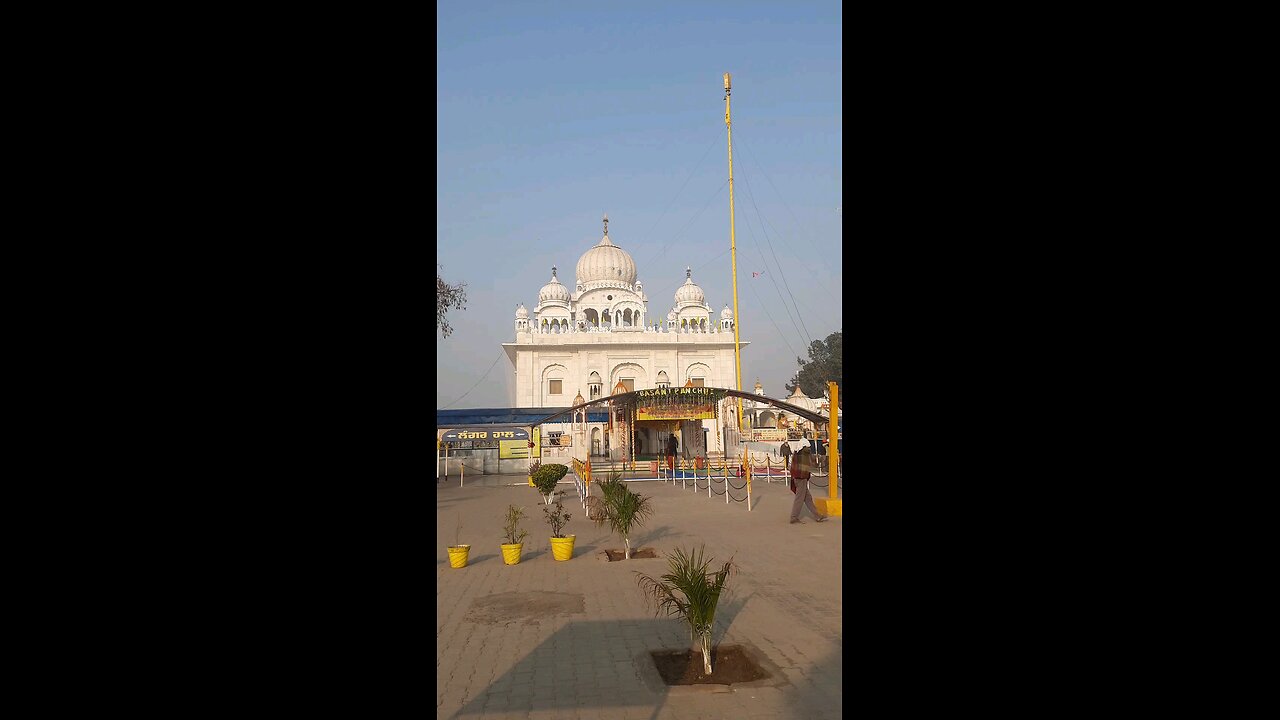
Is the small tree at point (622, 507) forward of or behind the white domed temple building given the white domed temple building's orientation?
forward

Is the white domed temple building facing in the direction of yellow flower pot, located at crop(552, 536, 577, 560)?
yes

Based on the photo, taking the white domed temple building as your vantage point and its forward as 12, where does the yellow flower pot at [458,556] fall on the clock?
The yellow flower pot is roughly at 12 o'clock from the white domed temple building.

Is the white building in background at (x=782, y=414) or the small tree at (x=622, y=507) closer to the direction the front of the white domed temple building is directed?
the small tree

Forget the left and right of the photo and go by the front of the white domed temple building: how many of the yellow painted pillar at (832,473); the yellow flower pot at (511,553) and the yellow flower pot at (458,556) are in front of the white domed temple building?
3

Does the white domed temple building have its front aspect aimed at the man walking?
yes

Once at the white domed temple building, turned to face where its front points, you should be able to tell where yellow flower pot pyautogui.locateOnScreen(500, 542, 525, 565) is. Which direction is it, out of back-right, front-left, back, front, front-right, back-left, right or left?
front

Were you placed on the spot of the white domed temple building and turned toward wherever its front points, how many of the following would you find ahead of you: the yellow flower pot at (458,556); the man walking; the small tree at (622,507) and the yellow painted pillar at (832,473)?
4

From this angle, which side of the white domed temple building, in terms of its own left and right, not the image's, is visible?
front

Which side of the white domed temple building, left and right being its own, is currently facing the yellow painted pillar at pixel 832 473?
front

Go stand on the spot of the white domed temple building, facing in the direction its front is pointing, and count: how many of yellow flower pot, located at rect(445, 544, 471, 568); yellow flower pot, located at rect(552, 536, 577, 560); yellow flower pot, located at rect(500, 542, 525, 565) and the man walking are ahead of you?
4
